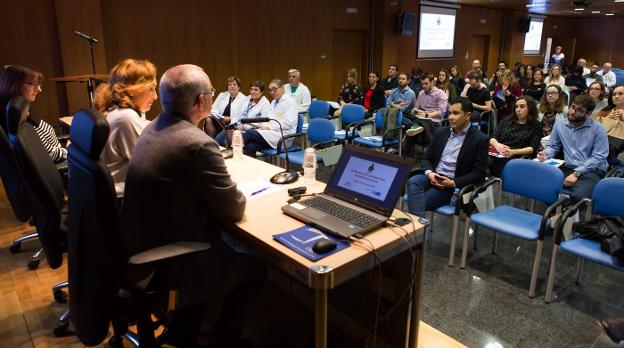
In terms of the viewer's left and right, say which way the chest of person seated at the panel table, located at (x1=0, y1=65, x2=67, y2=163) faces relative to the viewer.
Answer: facing to the right of the viewer

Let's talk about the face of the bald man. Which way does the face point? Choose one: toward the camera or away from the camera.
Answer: away from the camera

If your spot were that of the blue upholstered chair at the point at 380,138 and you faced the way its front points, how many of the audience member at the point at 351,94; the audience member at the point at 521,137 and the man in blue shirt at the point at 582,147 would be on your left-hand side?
2

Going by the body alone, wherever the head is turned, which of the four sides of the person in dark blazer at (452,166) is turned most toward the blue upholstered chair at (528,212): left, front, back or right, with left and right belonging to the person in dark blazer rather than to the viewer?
left

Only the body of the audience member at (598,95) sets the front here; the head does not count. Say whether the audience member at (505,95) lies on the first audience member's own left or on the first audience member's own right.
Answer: on the first audience member's own right

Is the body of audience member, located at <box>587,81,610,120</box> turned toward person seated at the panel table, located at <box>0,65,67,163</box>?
yes

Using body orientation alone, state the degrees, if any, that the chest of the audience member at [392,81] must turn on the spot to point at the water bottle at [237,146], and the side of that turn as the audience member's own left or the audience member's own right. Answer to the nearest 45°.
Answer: approximately 45° to the audience member's own left
